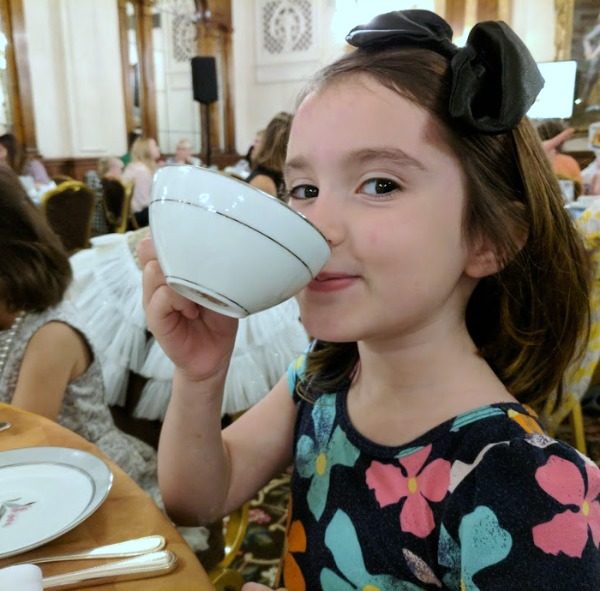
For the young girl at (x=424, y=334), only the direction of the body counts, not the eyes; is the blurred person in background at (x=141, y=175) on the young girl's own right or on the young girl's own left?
on the young girl's own right

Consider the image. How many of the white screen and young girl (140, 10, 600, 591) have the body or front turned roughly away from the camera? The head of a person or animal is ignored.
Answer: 0

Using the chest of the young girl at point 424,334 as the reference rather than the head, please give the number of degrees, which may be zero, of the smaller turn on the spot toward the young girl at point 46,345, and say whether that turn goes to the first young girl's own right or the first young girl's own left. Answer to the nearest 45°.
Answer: approximately 90° to the first young girl's own right

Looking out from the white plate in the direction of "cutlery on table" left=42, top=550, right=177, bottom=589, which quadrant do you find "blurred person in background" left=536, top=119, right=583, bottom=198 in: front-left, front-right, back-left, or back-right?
back-left

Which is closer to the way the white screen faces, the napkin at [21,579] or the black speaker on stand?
the napkin

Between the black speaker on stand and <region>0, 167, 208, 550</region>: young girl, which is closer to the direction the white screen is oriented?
the young girl

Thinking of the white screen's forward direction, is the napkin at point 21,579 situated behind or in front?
in front

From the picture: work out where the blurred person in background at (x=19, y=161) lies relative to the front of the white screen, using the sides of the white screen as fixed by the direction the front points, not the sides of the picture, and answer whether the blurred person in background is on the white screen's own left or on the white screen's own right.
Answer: on the white screen's own right

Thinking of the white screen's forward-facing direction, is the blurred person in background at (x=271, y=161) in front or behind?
in front

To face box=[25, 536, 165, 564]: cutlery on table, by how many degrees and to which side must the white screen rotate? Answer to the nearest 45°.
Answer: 0° — it already faces it

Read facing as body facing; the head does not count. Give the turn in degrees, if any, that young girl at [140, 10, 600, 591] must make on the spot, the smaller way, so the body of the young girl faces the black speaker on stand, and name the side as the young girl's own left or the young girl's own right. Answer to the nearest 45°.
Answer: approximately 135° to the young girl's own right

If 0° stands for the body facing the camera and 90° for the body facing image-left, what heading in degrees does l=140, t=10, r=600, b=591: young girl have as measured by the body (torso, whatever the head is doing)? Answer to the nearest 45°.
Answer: approximately 45°

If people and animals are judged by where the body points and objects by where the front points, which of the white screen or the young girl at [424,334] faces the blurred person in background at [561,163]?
the white screen
